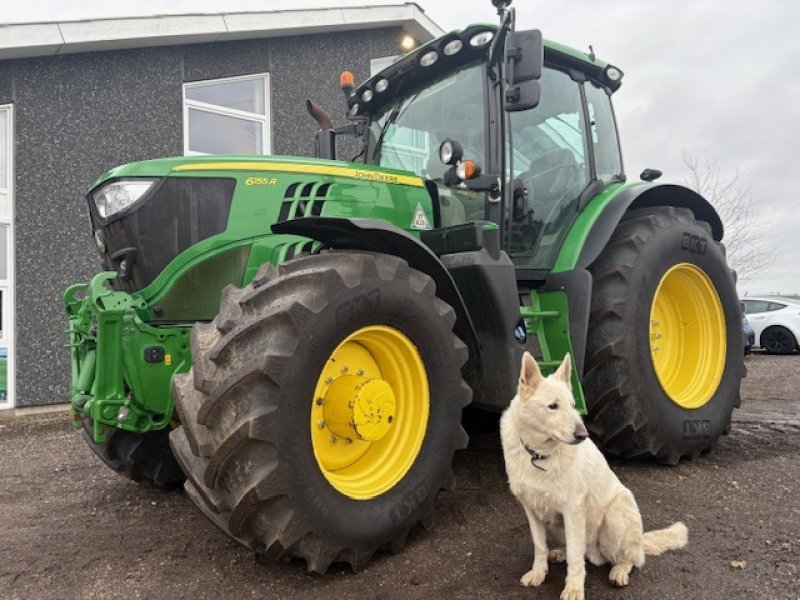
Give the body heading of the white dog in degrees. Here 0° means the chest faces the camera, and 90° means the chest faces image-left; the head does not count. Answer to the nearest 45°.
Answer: approximately 45°

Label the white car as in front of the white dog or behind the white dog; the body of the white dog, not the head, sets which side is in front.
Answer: behind

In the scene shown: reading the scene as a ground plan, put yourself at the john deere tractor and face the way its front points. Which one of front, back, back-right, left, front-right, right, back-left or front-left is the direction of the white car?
back

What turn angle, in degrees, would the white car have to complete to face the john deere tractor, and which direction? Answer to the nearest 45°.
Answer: approximately 90° to its left

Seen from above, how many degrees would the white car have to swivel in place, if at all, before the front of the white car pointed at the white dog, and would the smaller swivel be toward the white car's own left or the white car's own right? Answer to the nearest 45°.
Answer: approximately 90° to the white car's own left

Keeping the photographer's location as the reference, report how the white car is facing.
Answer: facing to the left of the viewer

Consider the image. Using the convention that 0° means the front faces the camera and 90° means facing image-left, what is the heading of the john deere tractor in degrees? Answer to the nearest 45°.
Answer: approximately 45°
